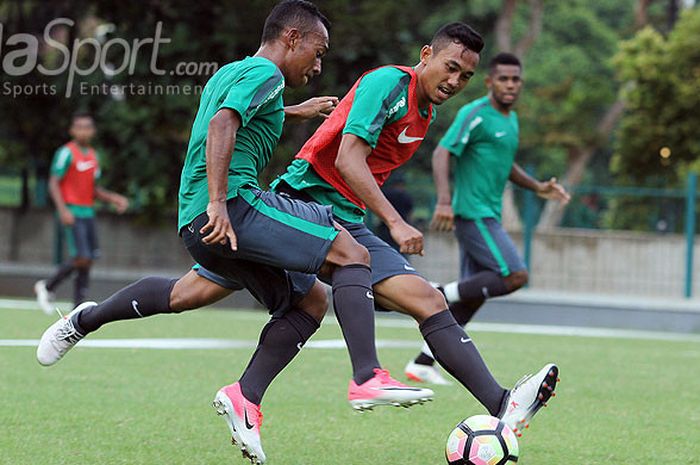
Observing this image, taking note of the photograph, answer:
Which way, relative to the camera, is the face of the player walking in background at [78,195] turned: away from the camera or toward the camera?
toward the camera

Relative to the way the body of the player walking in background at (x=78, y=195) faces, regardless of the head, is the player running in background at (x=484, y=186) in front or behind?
in front

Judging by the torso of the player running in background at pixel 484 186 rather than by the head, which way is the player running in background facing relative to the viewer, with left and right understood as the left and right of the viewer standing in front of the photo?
facing the viewer and to the right of the viewer

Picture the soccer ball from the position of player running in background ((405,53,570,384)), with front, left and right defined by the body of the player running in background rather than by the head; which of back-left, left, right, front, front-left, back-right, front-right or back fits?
front-right

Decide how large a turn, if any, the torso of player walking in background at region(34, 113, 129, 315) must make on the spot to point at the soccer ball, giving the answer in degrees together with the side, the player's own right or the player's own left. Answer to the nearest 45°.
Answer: approximately 45° to the player's own right

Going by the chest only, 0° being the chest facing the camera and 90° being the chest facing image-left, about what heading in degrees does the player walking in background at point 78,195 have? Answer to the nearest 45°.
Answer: approximately 315°
